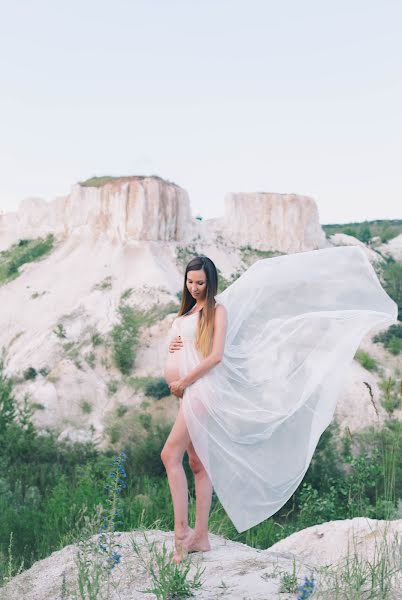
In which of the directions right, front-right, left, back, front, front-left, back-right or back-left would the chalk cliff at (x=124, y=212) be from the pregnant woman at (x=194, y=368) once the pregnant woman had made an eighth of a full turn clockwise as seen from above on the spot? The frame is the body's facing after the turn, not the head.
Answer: right

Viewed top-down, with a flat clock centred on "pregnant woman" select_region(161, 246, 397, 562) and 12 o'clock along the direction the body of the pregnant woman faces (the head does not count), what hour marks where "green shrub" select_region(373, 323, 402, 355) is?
The green shrub is roughly at 5 o'clock from the pregnant woman.

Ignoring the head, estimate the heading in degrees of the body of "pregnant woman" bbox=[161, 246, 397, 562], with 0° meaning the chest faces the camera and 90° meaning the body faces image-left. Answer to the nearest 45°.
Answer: approximately 45°

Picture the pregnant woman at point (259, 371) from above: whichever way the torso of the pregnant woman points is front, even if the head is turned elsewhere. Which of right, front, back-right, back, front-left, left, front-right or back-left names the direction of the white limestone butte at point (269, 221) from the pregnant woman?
back-right

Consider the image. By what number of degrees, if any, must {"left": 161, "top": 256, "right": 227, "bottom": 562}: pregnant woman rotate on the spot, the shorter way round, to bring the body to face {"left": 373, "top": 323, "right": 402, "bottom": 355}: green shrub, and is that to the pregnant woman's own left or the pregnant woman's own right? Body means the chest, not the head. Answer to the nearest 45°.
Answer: approximately 135° to the pregnant woman's own right

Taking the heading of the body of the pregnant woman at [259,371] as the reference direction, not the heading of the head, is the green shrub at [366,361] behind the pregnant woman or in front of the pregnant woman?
behind

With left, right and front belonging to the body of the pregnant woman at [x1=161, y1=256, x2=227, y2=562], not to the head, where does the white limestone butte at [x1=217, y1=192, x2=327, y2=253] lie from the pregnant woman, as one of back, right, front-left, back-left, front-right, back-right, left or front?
back-right

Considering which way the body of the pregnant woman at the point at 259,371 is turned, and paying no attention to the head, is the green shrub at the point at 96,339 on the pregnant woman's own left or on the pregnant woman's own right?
on the pregnant woman's own right

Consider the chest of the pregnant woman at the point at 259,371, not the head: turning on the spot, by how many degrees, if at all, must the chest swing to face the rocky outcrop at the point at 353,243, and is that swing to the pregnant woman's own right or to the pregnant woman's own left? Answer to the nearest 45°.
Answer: approximately 135° to the pregnant woman's own right

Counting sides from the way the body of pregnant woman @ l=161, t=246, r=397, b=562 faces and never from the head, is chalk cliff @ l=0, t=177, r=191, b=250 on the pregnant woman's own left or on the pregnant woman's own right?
on the pregnant woman's own right
